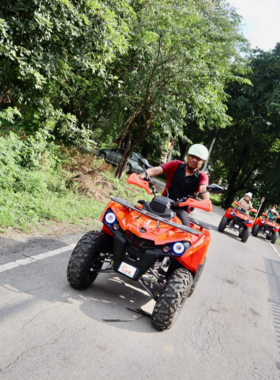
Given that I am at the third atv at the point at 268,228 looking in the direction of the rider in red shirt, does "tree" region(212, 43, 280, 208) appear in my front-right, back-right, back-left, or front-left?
back-right

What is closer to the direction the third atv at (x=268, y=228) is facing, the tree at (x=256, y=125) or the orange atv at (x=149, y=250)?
the orange atv

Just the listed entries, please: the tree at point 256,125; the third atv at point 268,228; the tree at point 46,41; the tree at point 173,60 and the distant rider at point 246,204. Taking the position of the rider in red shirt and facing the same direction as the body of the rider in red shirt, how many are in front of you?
0

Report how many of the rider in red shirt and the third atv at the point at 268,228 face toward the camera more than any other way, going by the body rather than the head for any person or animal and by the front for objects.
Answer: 2

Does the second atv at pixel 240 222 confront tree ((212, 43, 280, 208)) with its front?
no

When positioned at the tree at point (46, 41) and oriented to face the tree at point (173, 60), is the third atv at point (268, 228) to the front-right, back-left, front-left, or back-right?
front-right

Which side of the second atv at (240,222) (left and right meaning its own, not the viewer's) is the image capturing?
front

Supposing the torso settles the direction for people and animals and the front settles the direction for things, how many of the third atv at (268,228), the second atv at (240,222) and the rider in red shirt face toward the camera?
3

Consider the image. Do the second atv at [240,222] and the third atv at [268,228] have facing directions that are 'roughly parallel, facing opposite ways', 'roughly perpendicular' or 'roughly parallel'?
roughly parallel

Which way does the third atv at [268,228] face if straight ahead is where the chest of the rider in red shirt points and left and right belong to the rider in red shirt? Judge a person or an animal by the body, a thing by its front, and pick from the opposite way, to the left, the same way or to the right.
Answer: the same way

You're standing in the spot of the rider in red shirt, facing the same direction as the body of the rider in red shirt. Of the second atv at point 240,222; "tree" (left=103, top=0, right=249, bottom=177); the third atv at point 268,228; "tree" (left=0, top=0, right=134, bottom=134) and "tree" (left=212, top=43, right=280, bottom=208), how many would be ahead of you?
0

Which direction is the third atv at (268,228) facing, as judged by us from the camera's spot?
facing the viewer

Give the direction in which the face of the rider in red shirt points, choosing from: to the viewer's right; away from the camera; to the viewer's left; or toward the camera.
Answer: toward the camera

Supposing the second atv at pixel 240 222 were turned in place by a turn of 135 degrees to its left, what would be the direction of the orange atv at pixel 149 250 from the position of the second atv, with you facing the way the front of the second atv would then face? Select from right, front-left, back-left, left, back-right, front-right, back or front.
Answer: back-right

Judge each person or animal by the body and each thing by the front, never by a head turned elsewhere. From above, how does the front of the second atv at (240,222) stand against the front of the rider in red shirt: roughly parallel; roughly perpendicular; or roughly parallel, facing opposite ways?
roughly parallel

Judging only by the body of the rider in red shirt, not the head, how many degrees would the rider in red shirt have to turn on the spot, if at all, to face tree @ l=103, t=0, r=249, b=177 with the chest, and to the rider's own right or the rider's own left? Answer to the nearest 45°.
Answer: approximately 180°
